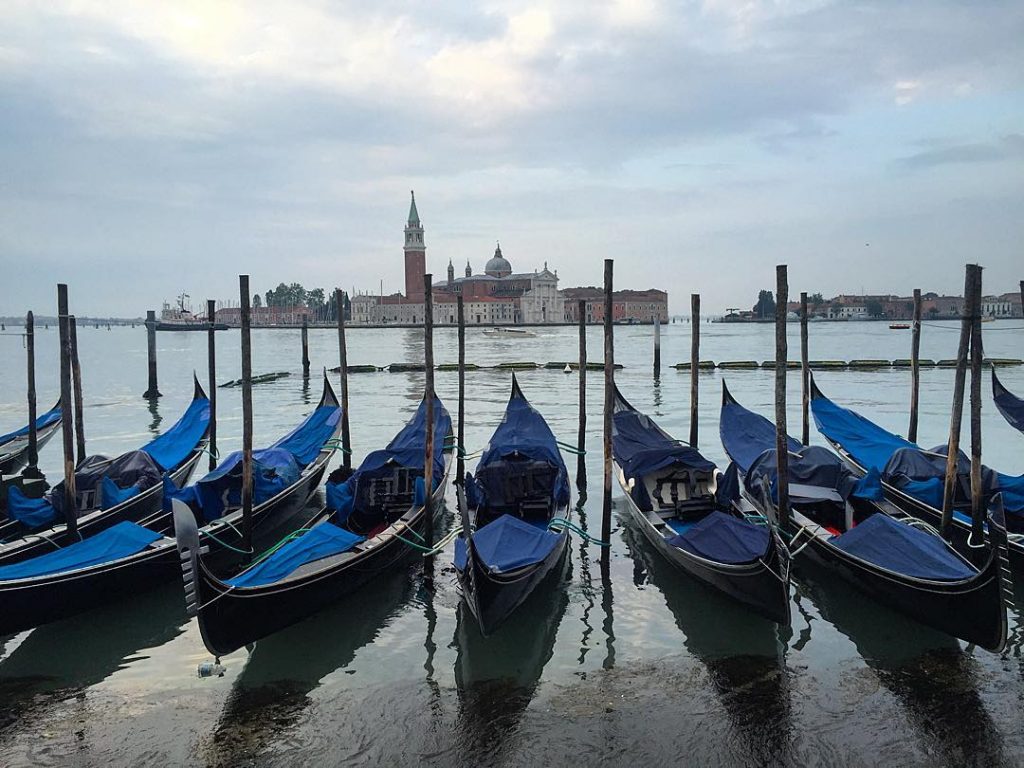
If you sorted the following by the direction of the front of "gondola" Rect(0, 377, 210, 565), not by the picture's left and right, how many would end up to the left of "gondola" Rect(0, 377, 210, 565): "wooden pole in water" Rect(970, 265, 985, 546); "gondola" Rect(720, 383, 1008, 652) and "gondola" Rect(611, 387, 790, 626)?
3

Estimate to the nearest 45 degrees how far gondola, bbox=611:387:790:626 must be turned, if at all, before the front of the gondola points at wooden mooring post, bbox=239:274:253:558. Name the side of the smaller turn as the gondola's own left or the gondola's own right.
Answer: approximately 135° to the gondola's own right

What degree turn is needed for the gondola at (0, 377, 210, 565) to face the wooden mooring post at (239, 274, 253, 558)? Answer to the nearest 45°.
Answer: approximately 90° to its left

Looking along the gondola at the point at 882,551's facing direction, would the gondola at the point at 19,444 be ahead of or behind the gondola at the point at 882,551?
behind

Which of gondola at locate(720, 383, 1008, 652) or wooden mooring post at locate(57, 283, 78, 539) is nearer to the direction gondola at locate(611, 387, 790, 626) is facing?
the gondola

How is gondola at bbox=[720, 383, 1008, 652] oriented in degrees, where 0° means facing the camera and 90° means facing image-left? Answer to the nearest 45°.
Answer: approximately 315°

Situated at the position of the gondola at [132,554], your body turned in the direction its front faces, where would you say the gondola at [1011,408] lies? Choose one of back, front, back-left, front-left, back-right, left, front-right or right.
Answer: back-left

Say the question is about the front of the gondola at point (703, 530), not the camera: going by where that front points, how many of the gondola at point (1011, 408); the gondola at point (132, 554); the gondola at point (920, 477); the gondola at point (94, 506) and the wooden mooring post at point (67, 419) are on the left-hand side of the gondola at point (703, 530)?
2

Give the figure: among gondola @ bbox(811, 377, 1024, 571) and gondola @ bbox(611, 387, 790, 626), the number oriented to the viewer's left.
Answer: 0

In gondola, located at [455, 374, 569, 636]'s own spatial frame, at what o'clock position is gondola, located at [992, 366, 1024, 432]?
gondola, located at [992, 366, 1024, 432] is roughly at 8 o'clock from gondola, located at [455, 374, 569, 636].

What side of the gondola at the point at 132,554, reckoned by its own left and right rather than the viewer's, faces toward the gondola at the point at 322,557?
left
